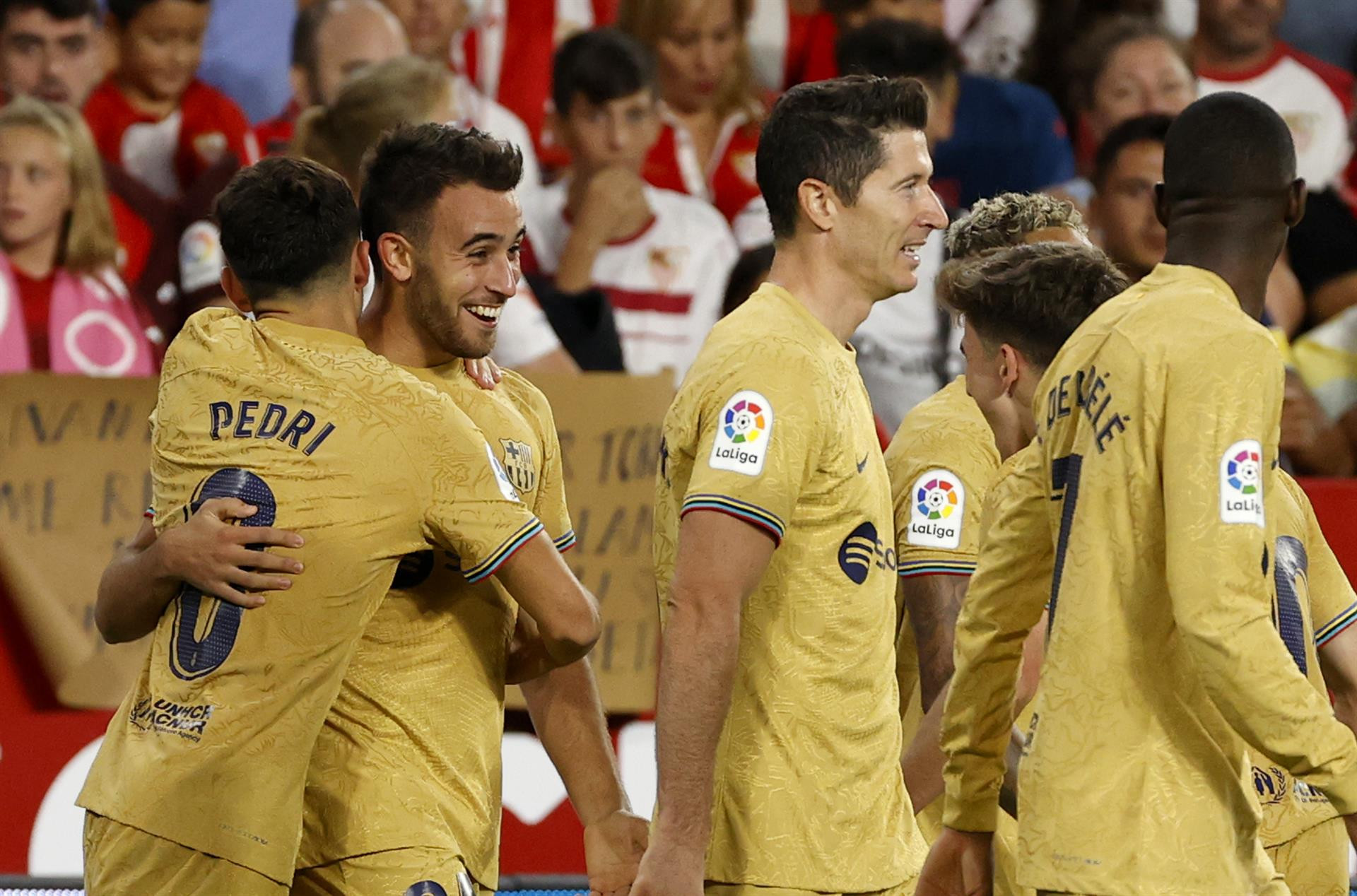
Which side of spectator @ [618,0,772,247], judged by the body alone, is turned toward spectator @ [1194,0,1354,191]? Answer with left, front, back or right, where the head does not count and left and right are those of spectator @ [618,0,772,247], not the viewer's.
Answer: left

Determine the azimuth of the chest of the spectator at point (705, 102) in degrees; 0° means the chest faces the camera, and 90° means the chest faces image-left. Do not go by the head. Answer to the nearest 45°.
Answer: approximately 0°

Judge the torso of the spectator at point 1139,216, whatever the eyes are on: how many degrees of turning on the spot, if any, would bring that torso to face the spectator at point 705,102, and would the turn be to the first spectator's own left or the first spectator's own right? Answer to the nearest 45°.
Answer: approximately 135° to the first spectator's own right

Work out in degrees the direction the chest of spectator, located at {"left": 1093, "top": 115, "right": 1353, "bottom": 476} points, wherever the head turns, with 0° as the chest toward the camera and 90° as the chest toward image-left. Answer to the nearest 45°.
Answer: approximately 315°

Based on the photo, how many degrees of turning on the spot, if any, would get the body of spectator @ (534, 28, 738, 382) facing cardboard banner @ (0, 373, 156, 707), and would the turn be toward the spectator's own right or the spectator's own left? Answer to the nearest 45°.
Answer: approximately 90° to the spectator's own right

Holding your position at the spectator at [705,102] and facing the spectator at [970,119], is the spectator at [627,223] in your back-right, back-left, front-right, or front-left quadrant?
back-right
